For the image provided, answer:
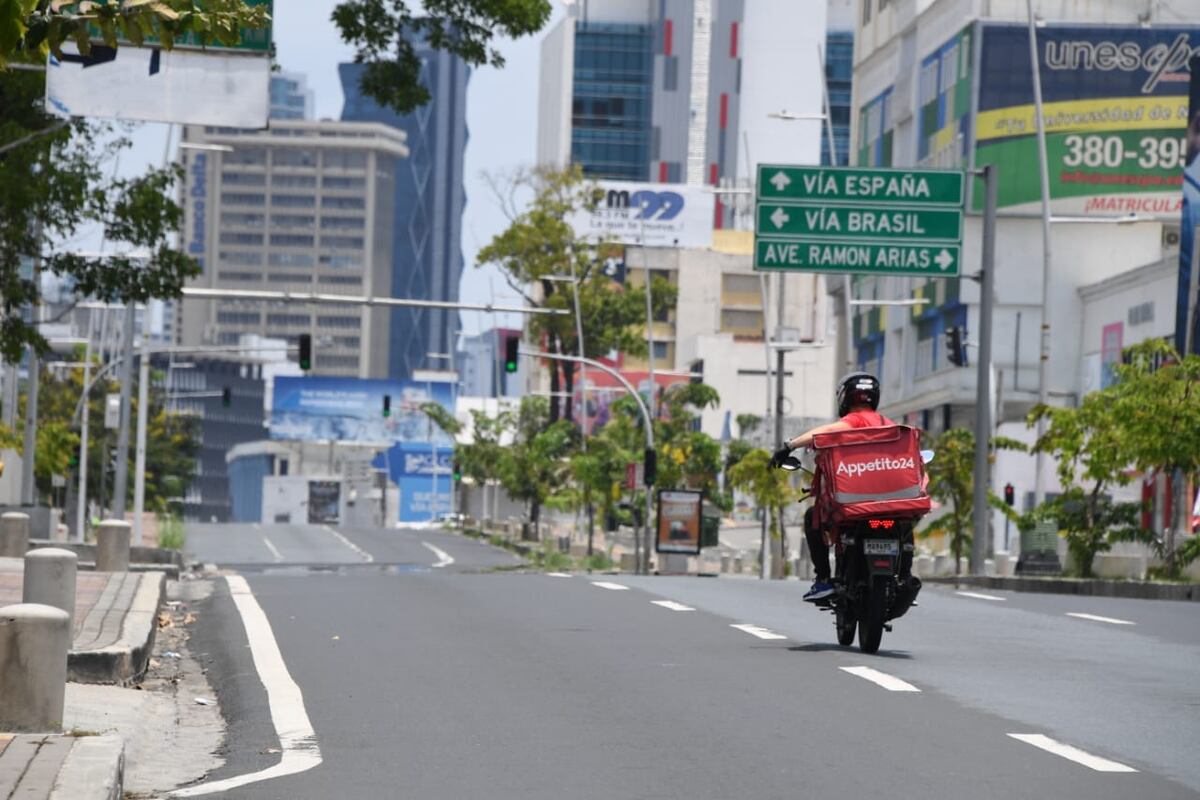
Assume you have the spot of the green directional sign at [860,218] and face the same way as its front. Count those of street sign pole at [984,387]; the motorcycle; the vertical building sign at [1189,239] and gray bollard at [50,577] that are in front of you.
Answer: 2

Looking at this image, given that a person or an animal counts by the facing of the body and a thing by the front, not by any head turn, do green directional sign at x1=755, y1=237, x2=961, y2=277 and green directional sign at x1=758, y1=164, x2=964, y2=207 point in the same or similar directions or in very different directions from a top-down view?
same or similar directions

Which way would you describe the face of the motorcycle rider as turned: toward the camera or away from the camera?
away from the camera

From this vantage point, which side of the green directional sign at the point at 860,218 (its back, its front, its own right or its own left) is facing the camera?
front

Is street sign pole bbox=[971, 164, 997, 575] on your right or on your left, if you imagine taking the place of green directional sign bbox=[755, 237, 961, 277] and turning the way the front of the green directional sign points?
on your left

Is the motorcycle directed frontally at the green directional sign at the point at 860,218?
yes

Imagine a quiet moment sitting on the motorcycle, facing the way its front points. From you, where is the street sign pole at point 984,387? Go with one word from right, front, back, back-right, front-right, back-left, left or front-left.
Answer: front

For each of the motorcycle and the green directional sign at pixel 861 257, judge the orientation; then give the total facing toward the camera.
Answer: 1

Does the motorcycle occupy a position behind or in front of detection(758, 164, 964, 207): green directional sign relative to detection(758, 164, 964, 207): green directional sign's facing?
in front

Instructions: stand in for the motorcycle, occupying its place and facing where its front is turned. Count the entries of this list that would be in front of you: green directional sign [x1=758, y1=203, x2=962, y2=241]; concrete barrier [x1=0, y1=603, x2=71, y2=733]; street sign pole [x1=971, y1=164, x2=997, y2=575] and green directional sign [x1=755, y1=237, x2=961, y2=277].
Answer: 3

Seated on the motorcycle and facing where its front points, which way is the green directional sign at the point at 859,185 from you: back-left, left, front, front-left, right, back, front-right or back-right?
front

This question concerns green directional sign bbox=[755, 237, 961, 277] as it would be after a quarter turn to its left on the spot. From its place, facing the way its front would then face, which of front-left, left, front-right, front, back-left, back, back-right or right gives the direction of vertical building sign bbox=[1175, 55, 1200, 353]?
front-left

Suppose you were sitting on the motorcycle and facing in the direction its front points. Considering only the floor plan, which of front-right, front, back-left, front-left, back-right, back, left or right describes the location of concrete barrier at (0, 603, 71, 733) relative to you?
back-left

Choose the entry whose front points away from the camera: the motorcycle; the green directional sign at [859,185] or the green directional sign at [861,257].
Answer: the motorcycle

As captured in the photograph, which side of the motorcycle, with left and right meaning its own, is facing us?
back

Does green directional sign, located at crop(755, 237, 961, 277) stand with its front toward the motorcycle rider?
yes

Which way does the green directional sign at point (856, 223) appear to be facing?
toward the camera

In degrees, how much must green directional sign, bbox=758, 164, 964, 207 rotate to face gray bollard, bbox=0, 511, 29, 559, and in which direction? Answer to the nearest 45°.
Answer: approximately 45° to its right

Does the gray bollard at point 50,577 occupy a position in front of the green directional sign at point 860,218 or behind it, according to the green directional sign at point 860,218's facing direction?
in front
